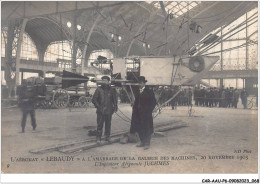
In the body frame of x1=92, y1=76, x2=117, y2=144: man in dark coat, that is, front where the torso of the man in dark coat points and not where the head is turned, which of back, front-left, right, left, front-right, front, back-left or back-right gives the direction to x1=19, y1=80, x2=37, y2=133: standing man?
back-right

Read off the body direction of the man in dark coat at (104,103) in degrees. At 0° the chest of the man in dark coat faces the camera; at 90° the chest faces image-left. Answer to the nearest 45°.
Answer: approximately 0°
